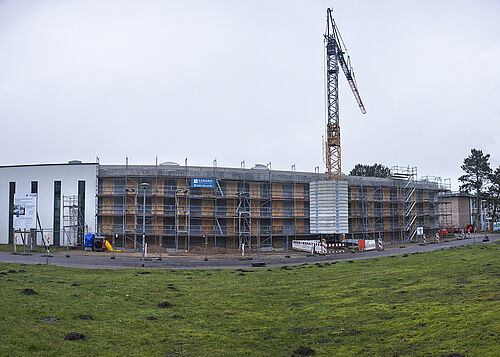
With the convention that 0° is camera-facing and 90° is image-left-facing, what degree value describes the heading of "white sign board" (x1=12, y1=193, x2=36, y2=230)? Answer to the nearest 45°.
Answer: approximately 0°
